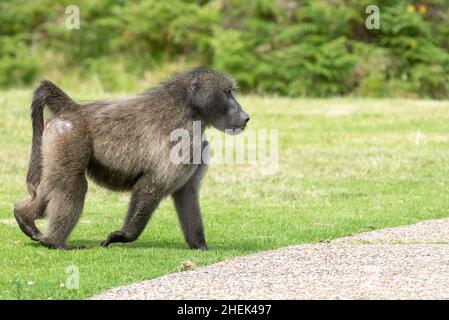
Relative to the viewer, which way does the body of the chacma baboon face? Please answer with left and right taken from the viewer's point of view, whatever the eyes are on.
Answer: facing to the right of the viewer
